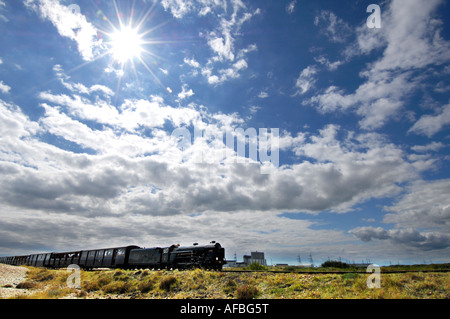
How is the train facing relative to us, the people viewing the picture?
facing the viewer and to the right of the viewer
